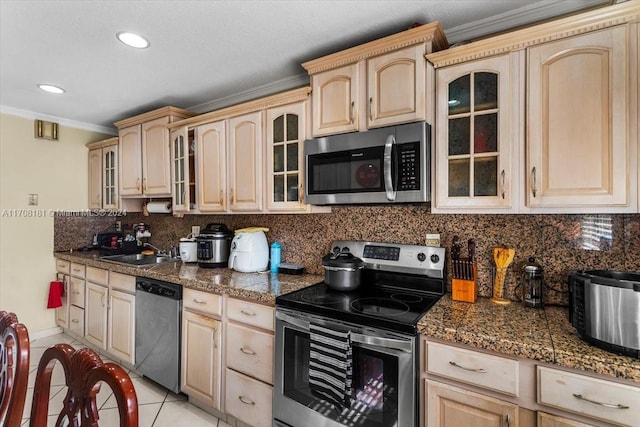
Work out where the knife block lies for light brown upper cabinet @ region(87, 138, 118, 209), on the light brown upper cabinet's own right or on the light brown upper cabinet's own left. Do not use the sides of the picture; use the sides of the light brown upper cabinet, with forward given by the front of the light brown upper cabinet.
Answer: on the light brown upper cabinet's own left

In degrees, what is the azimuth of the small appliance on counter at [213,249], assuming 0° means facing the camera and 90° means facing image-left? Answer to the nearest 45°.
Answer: approximately 45°

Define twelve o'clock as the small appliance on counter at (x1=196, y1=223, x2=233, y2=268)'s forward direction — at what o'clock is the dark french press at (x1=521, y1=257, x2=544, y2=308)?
The dark french press is roughly at 9 o'clock from the small appliance on counter.

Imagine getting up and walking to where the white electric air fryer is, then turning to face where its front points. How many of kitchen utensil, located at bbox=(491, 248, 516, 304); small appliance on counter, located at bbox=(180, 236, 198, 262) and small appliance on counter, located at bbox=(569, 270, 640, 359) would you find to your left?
2

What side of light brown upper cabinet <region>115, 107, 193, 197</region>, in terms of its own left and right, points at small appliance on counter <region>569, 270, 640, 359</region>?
left
